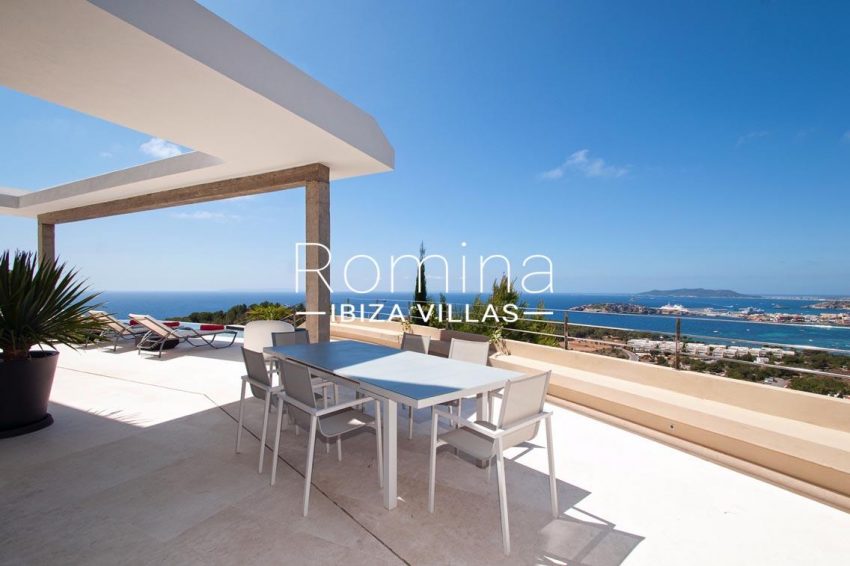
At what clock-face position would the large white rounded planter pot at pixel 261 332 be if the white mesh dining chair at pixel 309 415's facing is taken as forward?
the large white rounded planter pot at pixel 261 332 is roughly at 10 o'clock from the white mesh dining chair at pixel 309 415.

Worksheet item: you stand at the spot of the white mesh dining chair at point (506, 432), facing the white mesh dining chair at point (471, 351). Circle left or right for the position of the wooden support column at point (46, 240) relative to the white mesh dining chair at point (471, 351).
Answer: left

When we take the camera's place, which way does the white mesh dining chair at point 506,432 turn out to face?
facing away from the viewer and to the left of the viewer

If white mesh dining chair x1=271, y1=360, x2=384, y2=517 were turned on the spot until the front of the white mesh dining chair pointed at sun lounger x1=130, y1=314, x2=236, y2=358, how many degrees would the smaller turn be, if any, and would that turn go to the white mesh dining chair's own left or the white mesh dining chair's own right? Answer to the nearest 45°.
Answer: approximately 90° to the white mesh dining chair's own left

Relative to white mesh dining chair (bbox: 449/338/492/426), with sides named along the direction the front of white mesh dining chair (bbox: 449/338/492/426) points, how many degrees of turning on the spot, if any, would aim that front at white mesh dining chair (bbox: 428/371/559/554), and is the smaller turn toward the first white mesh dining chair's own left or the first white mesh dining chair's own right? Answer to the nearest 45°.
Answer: approximately 45° to the first white mesh dining chair's own left

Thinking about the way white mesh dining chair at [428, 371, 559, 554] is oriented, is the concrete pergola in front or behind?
in front

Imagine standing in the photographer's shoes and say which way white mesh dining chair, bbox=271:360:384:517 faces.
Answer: facing away from the viewer and to the right of the viewer

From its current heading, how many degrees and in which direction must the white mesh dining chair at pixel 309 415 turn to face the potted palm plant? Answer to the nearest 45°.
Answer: approximately 90° to its left

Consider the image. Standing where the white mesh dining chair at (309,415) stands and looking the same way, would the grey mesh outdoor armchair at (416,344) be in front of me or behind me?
in front

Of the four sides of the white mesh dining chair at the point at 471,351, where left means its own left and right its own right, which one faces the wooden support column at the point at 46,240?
right

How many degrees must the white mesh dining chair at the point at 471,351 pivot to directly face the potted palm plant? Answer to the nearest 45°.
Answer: approximately 45° to its right

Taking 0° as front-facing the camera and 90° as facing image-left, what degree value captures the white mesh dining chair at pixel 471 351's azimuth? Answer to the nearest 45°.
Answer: approximately 45°

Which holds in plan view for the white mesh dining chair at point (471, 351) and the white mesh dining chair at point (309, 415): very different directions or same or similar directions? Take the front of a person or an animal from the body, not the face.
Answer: very different directions
